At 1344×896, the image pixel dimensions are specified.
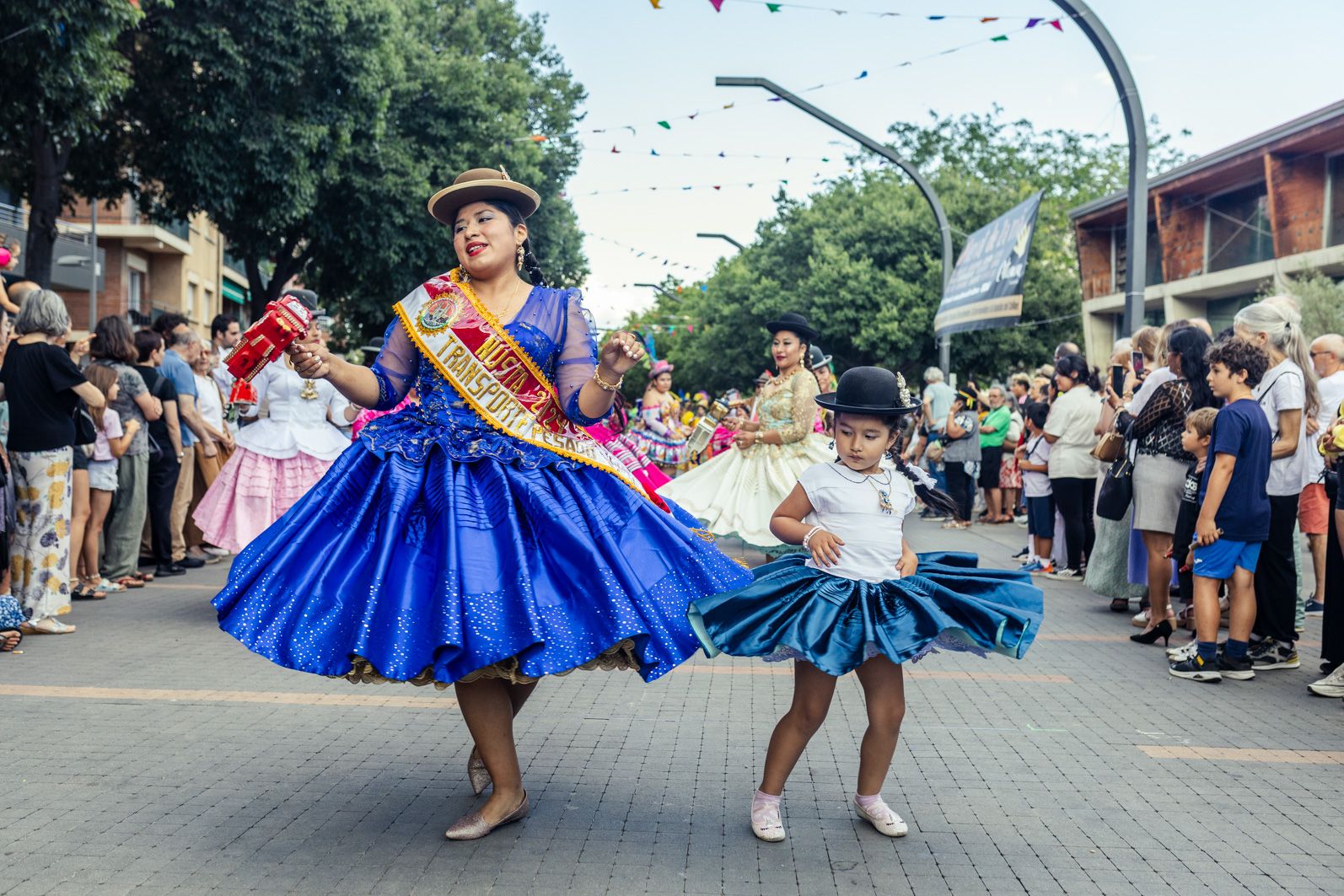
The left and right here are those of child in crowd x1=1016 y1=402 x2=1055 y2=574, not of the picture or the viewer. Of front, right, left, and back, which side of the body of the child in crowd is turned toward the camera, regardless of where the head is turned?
left

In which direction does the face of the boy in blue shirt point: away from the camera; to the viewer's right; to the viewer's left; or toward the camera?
to the viewer's left

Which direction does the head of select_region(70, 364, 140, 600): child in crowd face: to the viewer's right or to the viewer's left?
to the viewer's right

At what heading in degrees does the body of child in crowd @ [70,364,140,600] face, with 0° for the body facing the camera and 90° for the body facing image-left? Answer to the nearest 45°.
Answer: approximately 270°

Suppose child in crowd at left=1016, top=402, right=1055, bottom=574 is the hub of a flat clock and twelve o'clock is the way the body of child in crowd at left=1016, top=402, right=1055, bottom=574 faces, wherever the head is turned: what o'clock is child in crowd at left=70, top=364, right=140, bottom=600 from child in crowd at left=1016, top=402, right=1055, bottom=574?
child in crowd at left=70, top=364, right=140, bottom=600 is roughly at 11 o'clock from child in crowd at left=1016, top=402, right=1055, bottom=574.

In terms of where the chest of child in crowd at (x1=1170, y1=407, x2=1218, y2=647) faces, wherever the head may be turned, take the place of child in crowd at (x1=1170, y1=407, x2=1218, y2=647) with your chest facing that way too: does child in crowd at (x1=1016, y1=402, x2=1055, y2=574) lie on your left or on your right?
on your right

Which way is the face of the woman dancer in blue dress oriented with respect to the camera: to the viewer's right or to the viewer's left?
to the viewer's left

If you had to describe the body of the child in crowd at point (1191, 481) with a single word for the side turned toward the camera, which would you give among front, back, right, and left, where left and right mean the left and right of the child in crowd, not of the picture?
left

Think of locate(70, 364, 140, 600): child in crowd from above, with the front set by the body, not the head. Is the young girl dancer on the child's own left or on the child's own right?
on the child's own right

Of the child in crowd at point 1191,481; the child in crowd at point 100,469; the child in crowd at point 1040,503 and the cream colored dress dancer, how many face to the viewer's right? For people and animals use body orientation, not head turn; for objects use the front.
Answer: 1

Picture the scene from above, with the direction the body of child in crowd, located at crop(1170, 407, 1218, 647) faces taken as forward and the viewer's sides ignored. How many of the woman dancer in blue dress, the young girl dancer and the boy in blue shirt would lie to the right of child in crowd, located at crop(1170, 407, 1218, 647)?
0

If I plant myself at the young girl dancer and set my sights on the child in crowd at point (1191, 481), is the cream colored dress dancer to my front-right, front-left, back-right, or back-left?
front-left

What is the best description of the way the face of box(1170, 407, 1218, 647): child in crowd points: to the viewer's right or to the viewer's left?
to the viewer's left

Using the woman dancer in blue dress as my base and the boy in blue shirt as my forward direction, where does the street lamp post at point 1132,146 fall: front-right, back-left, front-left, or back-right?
front-left

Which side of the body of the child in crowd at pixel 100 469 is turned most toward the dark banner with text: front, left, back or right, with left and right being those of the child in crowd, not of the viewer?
front
